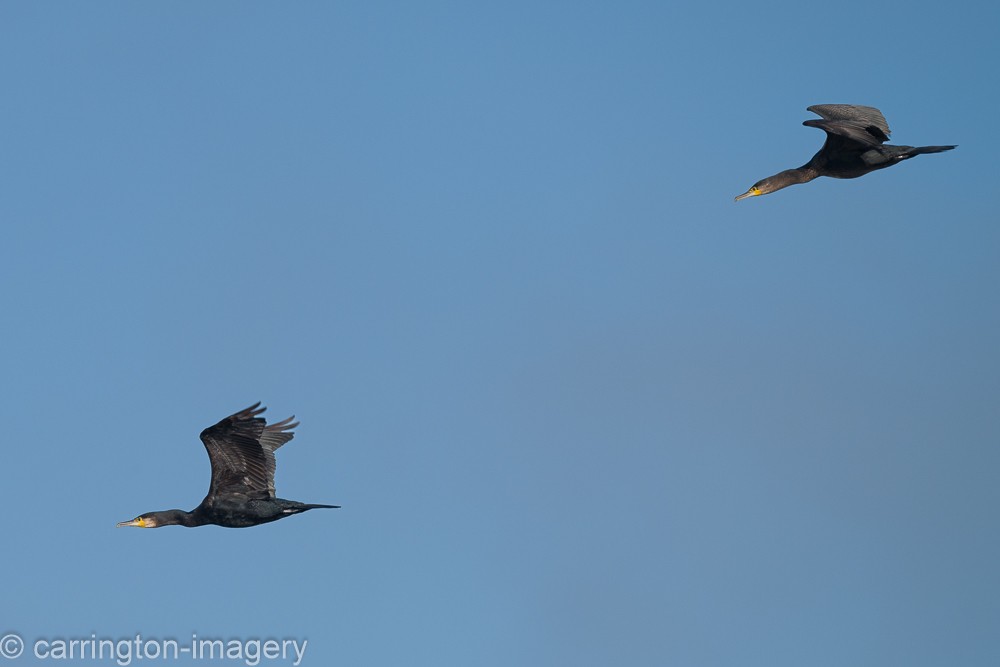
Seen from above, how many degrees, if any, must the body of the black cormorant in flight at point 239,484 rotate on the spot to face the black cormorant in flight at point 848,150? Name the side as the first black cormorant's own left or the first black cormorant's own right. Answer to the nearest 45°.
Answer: approximately 180°

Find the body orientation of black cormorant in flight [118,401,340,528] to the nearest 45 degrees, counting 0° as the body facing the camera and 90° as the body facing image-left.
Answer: approximately 90°

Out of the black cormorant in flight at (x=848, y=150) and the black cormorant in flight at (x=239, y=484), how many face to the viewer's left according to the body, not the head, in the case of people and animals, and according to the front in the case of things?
2

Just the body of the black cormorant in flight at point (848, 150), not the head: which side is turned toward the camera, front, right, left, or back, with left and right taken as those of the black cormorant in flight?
left

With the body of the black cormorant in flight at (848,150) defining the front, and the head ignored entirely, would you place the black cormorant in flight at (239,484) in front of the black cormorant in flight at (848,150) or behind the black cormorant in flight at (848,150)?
in front
